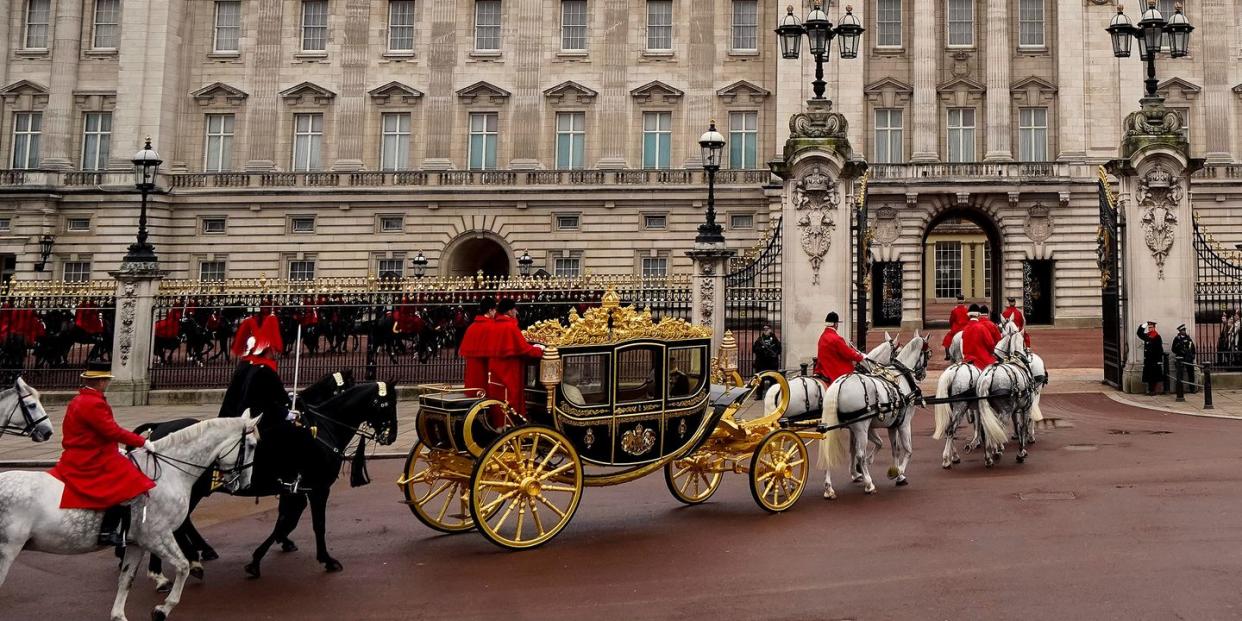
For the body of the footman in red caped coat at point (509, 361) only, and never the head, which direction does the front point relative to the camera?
to the viewer's right

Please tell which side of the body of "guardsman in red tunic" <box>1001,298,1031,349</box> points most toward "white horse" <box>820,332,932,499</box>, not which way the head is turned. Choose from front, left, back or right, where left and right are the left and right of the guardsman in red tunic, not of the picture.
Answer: back

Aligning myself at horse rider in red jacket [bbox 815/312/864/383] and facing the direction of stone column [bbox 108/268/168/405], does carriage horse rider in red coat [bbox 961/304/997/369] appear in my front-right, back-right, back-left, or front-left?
back-right

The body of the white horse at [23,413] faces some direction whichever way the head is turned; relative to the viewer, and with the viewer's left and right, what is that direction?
facing to the right of the viewer

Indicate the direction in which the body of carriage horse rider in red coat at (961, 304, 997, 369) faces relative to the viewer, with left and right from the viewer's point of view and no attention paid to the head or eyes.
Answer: facing away from the viewer

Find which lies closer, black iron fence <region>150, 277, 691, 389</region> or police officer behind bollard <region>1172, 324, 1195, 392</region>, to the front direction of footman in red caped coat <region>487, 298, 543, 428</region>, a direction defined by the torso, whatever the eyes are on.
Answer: the police officer behind bollard

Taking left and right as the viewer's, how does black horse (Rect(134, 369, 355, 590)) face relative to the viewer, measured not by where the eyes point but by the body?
facing to the right of the viewer

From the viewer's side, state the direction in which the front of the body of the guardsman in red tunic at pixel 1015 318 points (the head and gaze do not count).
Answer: away from the camera

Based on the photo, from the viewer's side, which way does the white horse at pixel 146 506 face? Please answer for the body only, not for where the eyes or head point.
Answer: to the viewer's right
